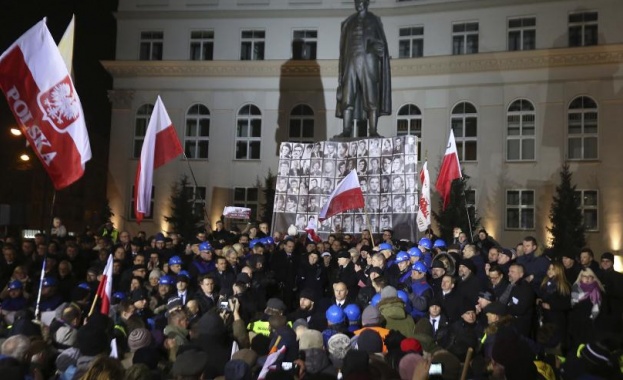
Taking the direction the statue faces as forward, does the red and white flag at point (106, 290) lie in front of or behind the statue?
in front

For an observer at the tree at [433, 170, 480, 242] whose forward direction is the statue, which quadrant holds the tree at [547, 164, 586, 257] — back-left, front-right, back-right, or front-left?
back-left

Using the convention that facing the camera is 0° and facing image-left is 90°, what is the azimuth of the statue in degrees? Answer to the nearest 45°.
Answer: approximately 0°

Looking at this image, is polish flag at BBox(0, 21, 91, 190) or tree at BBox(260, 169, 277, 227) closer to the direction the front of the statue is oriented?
the polish flag

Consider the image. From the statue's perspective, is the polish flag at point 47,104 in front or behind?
in front

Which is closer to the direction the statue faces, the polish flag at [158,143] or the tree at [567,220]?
the polish flag

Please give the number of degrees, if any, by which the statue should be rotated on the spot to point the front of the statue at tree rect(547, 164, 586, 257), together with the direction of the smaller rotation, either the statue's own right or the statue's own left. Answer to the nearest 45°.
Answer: approximately 135° to the statue's own left
